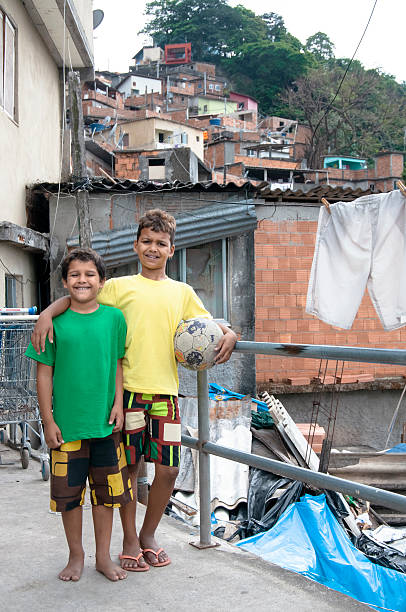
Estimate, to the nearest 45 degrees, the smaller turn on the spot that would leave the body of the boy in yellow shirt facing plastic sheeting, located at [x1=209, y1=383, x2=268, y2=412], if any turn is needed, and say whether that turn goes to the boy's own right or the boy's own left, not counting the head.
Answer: approximately 180°

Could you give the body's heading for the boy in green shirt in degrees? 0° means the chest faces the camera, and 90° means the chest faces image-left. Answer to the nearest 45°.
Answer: approximately 0°

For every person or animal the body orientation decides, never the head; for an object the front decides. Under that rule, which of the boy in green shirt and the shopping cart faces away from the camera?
the shopping cart

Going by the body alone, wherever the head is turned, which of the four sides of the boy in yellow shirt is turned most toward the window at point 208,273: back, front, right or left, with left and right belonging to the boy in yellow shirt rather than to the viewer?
back

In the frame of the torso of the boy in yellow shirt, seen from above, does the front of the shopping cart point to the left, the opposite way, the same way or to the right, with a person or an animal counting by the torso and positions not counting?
the opposite way

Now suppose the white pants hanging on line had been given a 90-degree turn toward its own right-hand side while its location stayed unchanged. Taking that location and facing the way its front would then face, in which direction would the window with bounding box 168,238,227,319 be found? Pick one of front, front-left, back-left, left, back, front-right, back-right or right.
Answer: front-right

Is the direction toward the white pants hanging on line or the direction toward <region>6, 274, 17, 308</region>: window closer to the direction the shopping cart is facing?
the window

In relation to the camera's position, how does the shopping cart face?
facing away from the viewer
